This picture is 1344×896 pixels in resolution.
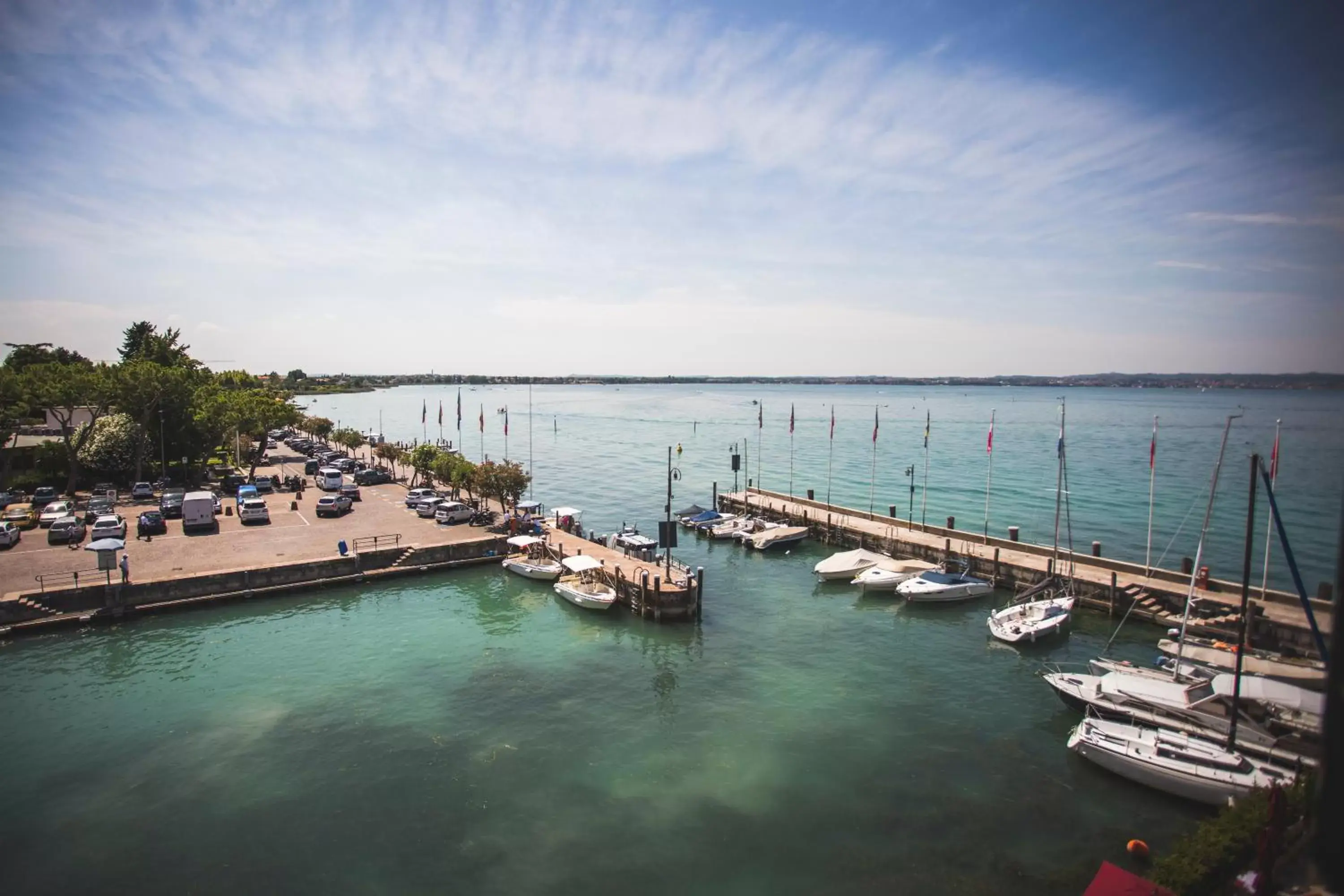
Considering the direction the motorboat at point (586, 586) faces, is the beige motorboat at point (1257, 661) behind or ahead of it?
ahead

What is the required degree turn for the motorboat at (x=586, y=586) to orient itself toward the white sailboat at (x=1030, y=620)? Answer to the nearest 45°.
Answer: approximately 45° to its left

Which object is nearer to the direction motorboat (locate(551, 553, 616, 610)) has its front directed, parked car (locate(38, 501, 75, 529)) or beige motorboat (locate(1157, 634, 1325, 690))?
the beige motorboat

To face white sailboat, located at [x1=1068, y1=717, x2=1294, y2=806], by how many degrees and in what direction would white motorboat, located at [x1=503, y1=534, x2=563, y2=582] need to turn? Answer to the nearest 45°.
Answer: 0° — it already faces it

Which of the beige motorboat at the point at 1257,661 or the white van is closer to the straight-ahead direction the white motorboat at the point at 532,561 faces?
the beige motorboat

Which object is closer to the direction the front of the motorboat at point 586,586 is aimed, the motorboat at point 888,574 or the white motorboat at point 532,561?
the motorboat

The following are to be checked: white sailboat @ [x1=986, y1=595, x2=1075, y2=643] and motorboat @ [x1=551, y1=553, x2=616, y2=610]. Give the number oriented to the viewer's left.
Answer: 0

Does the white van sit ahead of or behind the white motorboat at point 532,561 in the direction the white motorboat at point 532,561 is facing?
behind
